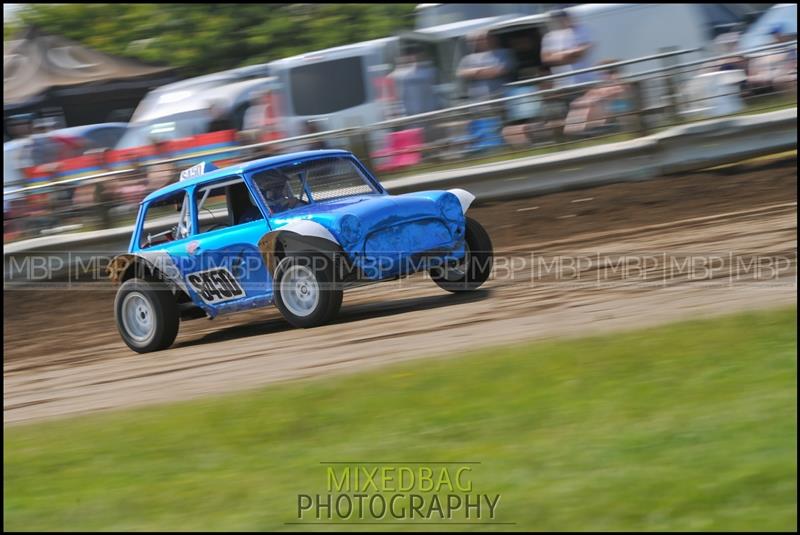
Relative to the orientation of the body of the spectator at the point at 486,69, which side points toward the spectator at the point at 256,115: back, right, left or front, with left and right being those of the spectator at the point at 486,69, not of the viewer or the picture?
right

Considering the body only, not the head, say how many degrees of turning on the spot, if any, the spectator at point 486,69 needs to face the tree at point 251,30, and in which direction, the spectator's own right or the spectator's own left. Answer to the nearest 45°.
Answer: approximately 135° to the spectator's own right

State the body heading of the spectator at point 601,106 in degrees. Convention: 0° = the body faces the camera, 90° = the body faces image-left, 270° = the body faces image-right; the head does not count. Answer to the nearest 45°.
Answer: approximately 45°

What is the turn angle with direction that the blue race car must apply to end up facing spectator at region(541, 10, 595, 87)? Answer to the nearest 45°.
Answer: approximately 90° to its left

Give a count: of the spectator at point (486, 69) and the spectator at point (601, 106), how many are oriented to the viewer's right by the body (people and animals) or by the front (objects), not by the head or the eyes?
0

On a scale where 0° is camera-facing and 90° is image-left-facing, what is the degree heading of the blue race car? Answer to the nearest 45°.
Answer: approximately 315°

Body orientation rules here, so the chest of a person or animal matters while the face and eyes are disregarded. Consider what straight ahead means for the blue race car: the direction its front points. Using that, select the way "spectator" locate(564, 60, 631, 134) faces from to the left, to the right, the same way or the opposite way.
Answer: to the right

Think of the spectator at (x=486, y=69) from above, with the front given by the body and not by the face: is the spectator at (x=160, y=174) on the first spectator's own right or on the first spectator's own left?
on the first spectator's own right

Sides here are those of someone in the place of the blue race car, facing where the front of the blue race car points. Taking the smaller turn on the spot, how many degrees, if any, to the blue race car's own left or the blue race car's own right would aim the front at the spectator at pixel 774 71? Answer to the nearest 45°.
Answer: approximately 90° to the blue race car's own left

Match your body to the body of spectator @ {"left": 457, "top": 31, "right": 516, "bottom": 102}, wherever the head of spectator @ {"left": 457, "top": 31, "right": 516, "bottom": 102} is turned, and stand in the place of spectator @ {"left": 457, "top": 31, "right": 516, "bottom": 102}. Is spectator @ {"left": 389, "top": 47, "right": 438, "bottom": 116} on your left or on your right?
on your right

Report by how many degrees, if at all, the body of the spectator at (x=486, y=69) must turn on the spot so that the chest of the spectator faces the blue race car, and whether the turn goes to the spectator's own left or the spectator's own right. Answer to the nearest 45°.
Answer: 0° — they already face it

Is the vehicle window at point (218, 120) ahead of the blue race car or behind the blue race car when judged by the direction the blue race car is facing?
behind

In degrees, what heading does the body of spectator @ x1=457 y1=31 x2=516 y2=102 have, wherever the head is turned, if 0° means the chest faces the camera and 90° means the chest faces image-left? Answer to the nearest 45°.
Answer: approximately 0°

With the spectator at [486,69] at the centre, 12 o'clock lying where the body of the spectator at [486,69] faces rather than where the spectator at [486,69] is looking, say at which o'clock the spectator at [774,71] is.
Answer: the spectator at [774,71] is roughly at 10 o'clock from the spectator at [486,69].

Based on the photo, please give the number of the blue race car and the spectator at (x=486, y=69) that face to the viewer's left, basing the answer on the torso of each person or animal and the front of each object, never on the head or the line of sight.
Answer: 0
